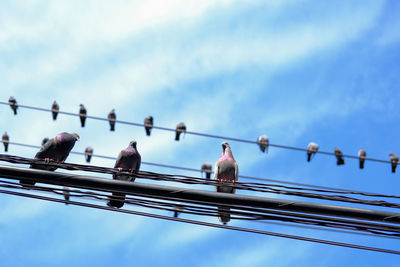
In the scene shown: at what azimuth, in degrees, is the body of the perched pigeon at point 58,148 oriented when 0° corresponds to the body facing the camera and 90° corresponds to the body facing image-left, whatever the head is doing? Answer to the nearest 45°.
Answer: approximately 270°
